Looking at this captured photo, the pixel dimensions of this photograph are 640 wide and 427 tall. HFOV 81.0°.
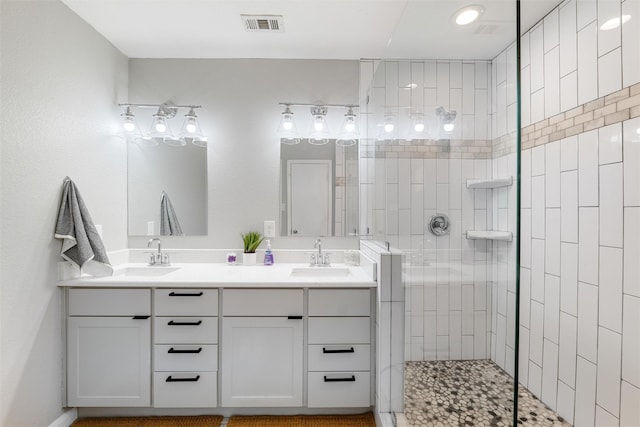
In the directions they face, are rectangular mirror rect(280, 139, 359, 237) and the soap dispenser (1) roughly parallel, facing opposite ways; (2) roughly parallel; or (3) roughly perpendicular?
roughly parallel

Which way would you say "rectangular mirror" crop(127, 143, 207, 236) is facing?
toward the camera

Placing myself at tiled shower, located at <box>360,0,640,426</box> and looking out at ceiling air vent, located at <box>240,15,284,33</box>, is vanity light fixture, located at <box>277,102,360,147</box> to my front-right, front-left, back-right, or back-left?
front-right

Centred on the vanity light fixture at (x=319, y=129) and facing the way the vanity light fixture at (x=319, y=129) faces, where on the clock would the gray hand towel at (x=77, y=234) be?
The gray hand towel is roughly at 2 o'clock from the vanity light fixture.

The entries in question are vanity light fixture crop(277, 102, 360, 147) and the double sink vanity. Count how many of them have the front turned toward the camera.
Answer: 2

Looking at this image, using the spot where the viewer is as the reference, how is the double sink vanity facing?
facing the viewer

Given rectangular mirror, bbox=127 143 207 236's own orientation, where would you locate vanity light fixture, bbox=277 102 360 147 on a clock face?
The vanity light fixture is roughly at 10 o'clock from the rectangular mirror.

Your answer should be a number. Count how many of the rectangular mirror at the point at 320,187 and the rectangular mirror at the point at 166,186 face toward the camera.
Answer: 2

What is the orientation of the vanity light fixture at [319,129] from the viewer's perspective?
toward the camera

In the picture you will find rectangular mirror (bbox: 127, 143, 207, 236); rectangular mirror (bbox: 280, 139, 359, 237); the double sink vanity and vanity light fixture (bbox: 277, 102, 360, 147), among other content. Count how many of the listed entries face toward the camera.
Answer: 4
